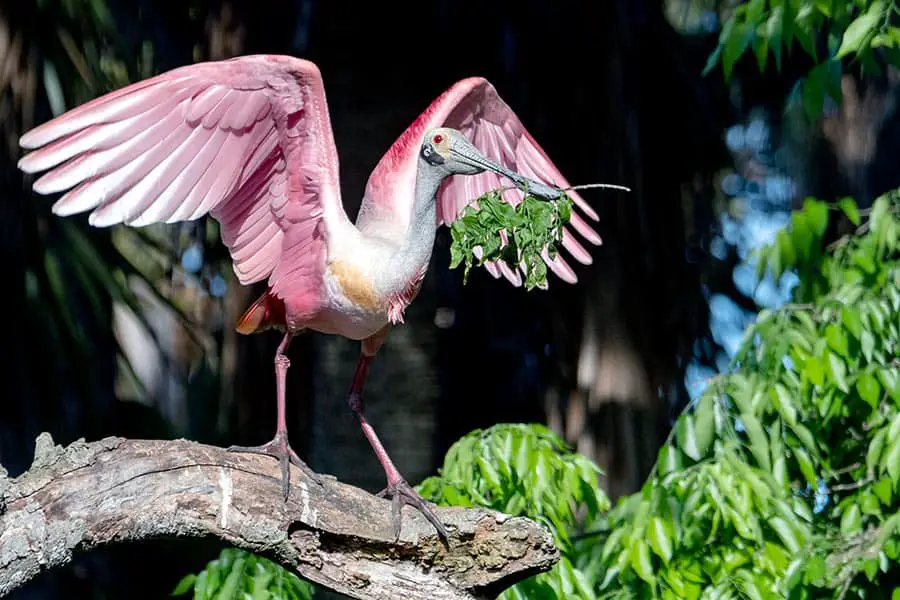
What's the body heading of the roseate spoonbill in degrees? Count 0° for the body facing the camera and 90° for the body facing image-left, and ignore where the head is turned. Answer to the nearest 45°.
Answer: approximately 315°
